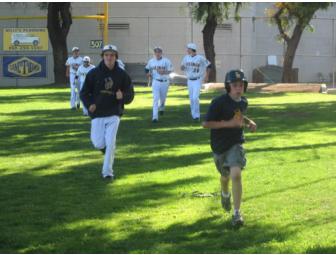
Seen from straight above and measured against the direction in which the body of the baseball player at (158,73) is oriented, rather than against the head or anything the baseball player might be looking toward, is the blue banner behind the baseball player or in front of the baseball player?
behind

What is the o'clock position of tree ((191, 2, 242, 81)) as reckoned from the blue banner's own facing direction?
The tree is roughly at 10 o'clock from the blue banner.

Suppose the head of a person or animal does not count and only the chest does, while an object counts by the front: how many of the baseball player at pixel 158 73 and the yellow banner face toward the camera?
2

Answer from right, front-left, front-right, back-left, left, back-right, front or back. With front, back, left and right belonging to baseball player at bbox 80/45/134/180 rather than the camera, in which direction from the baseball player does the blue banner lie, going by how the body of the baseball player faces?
back

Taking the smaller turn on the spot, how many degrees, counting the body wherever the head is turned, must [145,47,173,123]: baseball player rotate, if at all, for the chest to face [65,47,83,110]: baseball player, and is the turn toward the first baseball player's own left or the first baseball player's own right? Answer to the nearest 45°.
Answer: approximately 135° to the first baseball player's own right

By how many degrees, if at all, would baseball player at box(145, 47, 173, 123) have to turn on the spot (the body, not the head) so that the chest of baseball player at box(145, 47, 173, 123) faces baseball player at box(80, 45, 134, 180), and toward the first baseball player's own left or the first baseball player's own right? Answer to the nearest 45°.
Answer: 0° — they already face them

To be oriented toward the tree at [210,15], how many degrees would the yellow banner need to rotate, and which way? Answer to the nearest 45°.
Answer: approximately 45° to its left

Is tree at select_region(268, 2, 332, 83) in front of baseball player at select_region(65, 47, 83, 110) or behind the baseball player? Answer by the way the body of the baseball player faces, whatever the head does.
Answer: behind

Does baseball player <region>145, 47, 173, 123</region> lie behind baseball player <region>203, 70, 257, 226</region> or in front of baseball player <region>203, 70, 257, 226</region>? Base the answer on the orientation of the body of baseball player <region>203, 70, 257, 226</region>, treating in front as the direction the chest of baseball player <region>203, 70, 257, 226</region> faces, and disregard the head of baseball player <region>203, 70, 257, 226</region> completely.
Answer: behind
